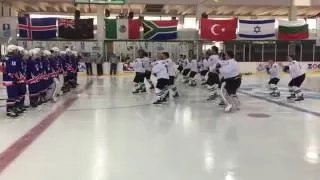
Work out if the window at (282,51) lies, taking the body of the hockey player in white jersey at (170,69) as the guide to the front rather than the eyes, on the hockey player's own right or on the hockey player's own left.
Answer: on the hockey player's own right

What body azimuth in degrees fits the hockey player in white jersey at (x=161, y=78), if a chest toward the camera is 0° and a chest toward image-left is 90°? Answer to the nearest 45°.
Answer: approximately 90°

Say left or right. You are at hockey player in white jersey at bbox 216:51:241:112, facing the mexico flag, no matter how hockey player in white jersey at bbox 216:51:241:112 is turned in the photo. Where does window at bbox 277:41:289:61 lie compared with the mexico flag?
right

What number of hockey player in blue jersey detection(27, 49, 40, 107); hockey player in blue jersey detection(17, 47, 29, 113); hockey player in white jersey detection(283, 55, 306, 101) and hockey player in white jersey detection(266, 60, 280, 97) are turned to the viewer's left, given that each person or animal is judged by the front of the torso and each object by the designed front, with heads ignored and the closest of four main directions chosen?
2

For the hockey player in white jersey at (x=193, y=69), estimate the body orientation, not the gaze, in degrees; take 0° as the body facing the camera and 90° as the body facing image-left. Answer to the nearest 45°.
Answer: approximately 90°

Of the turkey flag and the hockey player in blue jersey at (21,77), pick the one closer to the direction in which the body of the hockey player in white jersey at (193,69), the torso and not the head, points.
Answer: the hockey player in blue jersey

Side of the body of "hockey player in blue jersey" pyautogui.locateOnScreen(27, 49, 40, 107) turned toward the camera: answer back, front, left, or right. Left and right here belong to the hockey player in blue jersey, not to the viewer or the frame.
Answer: right

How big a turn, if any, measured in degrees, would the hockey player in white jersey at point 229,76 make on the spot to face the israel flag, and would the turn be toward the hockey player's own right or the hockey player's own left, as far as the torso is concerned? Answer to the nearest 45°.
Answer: approximately 90° to the hockey player's own right

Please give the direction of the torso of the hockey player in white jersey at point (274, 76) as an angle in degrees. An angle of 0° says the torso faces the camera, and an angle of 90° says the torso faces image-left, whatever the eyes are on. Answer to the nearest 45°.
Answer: approximately 90°

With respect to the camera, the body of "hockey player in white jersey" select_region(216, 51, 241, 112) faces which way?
to the viewer's left

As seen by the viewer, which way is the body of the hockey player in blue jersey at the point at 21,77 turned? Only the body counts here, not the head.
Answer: to the viewer's right

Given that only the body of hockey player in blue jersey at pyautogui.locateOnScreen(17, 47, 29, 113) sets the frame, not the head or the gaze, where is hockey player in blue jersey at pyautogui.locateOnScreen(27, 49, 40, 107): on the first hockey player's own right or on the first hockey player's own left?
on the first hockey player's own left

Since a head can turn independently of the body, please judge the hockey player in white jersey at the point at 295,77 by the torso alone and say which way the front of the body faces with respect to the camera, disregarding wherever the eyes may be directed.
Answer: to the viewer's left

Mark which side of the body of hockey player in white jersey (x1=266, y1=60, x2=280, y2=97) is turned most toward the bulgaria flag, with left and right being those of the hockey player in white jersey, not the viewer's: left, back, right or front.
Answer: right
